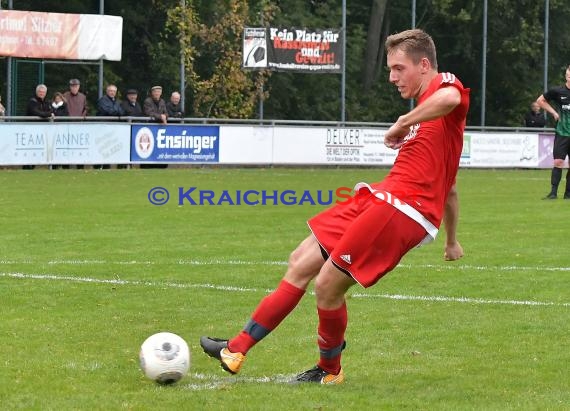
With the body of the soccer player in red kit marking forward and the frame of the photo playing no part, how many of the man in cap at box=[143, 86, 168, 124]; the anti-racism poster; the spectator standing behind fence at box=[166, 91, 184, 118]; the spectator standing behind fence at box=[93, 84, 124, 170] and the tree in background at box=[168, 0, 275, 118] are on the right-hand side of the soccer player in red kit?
5

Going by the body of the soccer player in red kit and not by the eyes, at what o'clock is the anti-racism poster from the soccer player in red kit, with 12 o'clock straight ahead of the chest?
The anti-racism poster is roughly at 3 o'clock from the soccer player in red kit.

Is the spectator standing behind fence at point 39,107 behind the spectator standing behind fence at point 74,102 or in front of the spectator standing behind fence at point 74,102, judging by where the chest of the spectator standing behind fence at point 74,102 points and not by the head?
in front

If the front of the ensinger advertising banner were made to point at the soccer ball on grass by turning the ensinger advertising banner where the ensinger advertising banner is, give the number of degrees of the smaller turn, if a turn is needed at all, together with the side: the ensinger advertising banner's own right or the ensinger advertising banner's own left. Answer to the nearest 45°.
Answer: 0° — it already faces it

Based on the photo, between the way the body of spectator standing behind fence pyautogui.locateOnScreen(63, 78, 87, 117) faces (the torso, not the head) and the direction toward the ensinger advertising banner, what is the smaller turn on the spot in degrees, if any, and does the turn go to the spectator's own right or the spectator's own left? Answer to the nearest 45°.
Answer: approximately 90° to the spectator's own left

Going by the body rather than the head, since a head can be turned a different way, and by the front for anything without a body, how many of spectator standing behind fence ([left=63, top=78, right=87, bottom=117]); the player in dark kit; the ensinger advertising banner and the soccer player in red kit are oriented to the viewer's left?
1

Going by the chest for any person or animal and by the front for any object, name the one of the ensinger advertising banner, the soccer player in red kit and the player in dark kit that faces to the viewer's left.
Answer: the soccer player in red kit

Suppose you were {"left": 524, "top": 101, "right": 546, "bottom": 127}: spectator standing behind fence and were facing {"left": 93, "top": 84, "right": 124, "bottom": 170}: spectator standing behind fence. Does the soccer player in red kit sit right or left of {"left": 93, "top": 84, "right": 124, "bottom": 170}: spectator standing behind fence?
left

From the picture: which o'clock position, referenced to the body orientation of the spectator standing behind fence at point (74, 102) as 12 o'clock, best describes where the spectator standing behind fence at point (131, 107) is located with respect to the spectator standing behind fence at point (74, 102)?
the spectator standing behind fence at point (131, 107) is roughly at 8 o'clock from the spectator standing behind fence at point (74, 102).

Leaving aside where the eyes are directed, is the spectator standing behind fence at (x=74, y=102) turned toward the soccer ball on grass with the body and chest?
yes

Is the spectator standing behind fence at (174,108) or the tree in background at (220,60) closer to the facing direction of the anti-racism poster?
the spectator standing behind fence

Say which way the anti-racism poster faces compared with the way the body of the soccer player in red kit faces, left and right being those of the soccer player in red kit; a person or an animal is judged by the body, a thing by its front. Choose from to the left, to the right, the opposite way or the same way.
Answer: to the left

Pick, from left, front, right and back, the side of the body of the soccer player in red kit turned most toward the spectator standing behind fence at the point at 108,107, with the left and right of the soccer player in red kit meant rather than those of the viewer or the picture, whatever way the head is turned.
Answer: right

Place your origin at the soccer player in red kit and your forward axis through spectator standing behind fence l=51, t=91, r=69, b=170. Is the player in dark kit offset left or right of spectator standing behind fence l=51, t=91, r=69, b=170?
right
